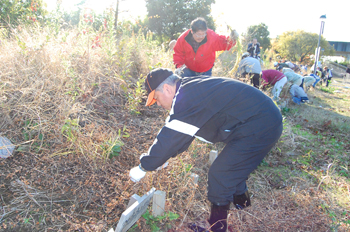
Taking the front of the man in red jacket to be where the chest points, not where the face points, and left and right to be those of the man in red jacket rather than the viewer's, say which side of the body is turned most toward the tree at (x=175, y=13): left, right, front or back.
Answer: back

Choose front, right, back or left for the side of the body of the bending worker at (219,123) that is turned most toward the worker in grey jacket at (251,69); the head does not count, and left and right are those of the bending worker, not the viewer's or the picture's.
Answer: right

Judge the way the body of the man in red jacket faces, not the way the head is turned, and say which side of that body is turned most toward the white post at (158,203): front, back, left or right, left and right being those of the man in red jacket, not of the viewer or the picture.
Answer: front

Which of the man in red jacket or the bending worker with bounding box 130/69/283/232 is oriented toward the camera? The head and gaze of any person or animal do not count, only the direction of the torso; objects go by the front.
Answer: the man in red jacket

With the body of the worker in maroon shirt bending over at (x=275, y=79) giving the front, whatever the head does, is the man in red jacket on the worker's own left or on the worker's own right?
on the worker's own left

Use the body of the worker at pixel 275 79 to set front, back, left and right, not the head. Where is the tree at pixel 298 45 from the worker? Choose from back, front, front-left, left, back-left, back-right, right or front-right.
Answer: right

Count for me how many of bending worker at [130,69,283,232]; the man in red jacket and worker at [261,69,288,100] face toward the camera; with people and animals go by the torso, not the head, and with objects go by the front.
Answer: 1

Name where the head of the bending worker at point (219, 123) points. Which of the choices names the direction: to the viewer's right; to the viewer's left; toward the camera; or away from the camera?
to the viewer's left

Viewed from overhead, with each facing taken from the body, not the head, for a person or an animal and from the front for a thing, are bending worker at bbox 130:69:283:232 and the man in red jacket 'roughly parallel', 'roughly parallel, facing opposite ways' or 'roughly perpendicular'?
roughly perpendicular

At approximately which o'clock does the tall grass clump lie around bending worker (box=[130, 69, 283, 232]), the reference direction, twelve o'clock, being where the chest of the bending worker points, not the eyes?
The tall grass clump is roughly at 1 o'clock from the bending worker.

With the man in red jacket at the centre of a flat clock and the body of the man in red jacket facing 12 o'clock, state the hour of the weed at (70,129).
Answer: The weed is roughly at 1 o'clock from the man in red jacket.

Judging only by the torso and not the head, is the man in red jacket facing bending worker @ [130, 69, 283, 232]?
yes

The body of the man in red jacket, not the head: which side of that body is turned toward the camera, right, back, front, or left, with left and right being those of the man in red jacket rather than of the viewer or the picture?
front

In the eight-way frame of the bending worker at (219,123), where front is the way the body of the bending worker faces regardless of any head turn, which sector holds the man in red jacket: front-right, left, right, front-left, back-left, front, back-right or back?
right

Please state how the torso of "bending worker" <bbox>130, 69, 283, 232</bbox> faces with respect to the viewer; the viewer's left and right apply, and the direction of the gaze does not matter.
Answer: facing to the left of the viewer
